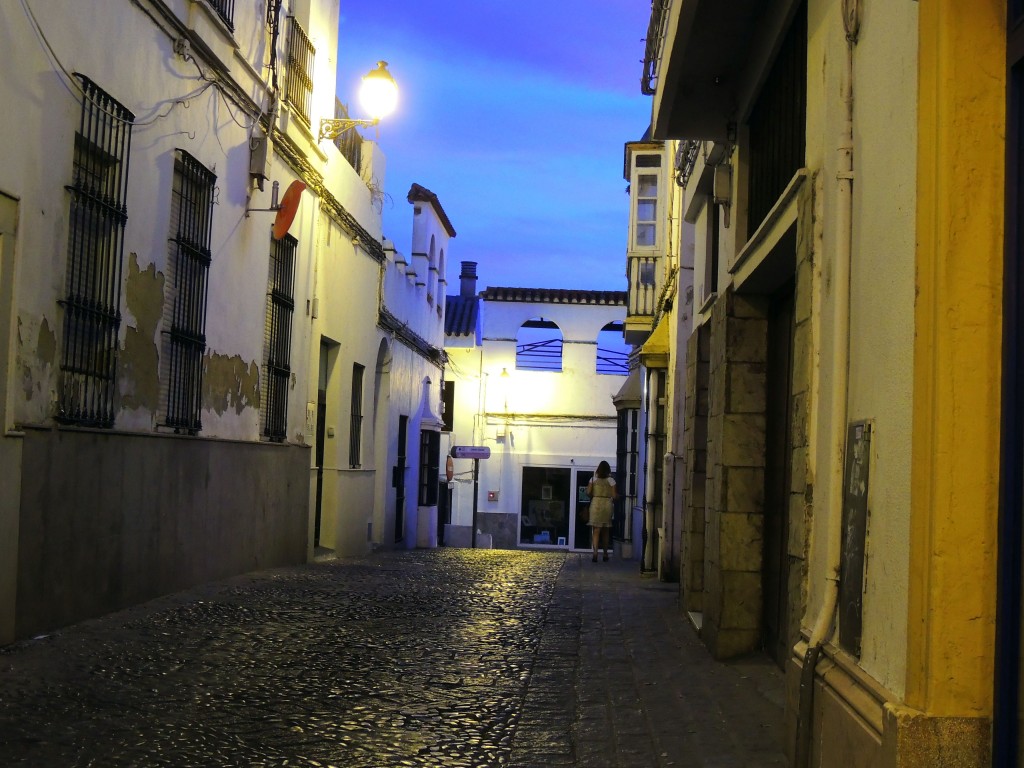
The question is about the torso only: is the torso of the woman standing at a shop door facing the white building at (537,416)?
yes

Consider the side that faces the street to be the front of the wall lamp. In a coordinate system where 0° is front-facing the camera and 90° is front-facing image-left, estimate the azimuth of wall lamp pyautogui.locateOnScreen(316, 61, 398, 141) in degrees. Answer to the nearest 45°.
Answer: approximately 270°

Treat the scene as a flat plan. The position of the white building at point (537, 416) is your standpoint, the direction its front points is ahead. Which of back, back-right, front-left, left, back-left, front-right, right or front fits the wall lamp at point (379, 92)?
front

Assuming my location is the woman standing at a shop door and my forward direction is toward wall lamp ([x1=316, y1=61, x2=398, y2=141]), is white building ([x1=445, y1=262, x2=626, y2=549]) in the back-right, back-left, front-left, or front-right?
back-right

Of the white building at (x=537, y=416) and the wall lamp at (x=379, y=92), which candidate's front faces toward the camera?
the white building

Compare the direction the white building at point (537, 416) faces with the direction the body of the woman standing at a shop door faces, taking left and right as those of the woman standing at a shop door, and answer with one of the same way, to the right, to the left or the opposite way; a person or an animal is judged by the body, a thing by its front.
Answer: the opposite way

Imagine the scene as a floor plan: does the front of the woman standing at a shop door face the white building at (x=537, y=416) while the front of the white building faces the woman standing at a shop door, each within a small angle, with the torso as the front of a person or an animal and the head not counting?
yes

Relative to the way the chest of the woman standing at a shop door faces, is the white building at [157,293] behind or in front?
behind

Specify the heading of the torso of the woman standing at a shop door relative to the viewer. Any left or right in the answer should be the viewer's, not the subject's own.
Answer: facing away from the viewer

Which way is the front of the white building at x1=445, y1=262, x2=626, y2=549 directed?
toward the camera

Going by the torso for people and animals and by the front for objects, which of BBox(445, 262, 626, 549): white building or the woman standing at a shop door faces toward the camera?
the white building

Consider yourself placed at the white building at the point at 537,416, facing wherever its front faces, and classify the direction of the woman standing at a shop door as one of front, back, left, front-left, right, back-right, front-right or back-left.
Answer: front

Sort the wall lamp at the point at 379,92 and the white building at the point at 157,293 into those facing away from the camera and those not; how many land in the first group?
0
